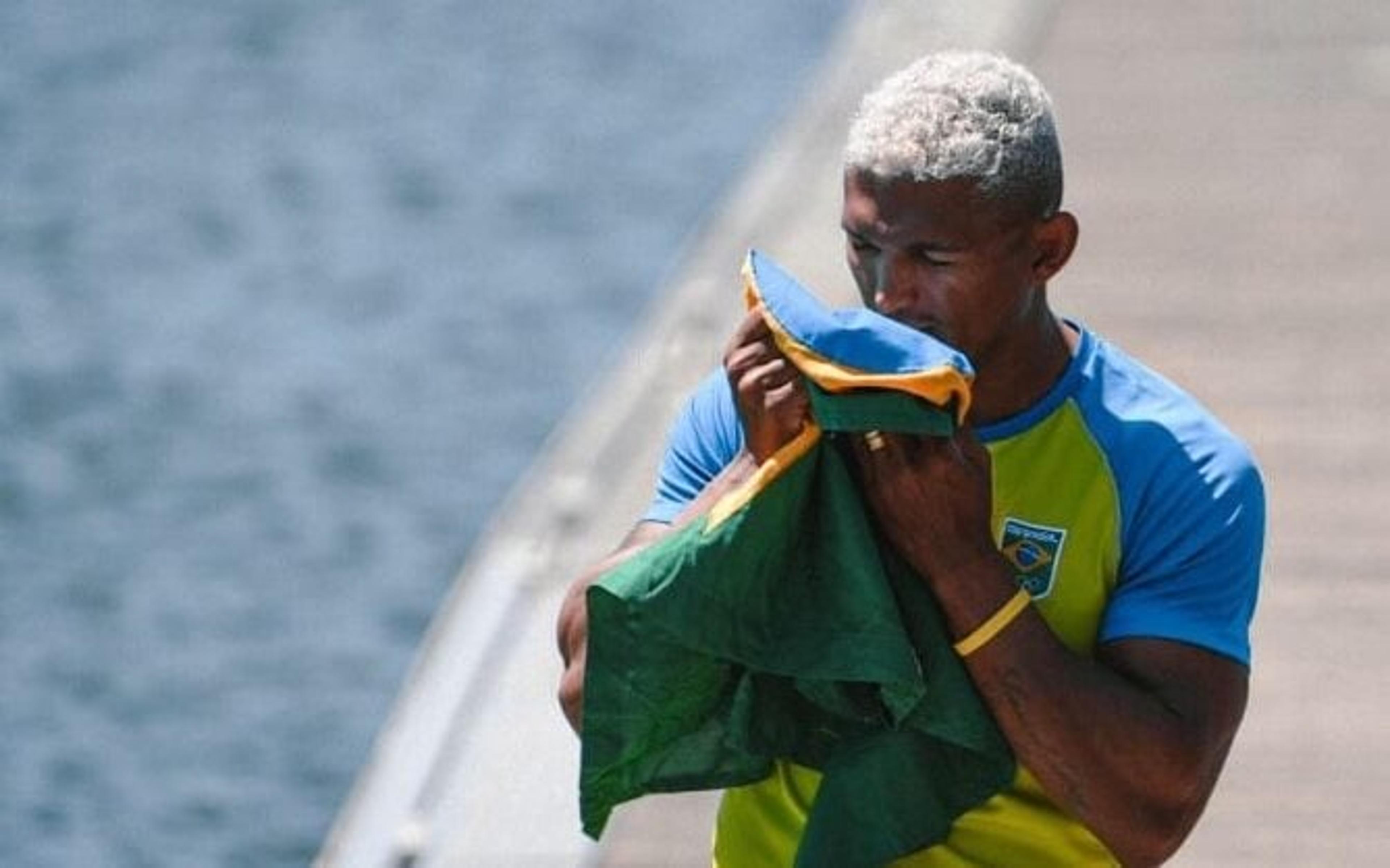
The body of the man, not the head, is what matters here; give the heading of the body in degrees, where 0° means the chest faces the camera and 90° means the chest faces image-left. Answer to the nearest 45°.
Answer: approximately 45°

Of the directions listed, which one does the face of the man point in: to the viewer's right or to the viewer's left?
to the viewer's left
